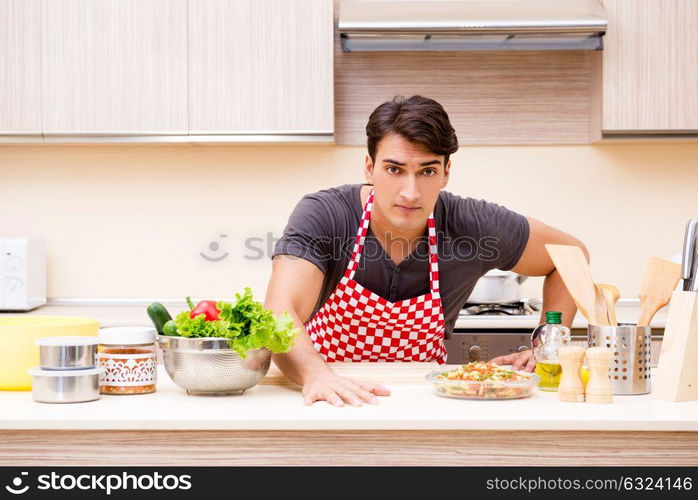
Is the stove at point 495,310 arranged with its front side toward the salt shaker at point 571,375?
yes

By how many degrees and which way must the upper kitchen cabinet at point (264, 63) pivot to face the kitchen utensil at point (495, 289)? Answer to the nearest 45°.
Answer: approximately 90° to its left

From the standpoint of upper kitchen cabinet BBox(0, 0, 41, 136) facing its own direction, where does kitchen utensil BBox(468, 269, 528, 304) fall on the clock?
The kitchen utensil is roughly at 10 o'clock from the upper kitchen cabinet.

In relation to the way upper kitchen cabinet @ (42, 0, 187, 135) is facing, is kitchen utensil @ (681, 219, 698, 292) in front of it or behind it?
in front

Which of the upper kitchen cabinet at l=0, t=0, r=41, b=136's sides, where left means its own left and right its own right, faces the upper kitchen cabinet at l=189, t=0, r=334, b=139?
left

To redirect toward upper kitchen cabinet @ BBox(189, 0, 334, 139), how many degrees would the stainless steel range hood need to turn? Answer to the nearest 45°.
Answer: approximately 90° to its right

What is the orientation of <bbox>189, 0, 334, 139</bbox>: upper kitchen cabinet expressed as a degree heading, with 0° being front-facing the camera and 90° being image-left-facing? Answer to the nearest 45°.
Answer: approximately 0°

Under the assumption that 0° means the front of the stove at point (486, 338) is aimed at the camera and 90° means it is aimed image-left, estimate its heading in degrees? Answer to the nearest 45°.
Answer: approximately 0°
